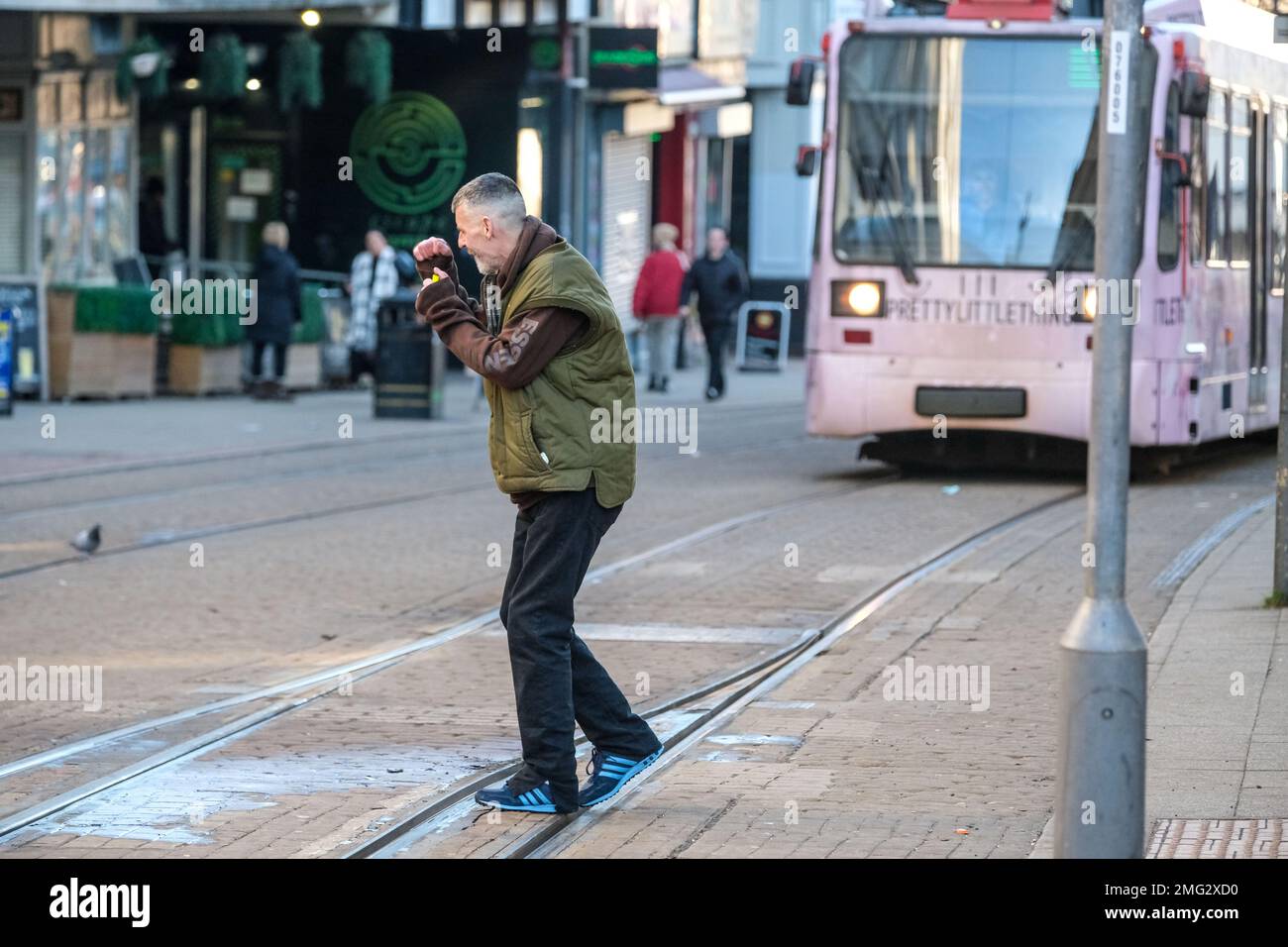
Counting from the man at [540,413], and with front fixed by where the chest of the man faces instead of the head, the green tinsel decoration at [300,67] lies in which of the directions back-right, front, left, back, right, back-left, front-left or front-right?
right

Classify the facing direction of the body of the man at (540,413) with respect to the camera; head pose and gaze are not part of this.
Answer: to the viewer's left

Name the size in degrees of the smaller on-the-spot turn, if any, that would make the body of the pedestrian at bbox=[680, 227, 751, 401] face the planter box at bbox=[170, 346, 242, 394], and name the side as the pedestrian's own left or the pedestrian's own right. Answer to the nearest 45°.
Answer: approximately 45° to the pedestrian's own right

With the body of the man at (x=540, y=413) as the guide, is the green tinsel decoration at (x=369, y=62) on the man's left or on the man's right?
on the man's right

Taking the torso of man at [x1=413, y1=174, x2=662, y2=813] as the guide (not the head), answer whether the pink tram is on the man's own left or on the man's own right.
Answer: on the man's own right

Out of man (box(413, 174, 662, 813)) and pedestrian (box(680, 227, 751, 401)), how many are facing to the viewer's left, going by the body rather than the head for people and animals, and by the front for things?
1

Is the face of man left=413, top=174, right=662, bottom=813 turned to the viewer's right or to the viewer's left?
to the viewer's left

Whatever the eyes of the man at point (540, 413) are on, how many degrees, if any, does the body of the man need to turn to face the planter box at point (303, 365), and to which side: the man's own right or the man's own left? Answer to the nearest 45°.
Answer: approximately 90° to the man's own right

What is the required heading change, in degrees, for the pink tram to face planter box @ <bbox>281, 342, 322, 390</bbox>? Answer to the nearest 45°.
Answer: approximately 135° to its right

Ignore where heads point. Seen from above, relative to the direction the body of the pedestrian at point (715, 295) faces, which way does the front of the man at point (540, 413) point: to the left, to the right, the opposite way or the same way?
to the right

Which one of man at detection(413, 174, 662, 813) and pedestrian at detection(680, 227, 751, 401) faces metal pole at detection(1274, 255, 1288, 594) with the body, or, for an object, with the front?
the pedestrian

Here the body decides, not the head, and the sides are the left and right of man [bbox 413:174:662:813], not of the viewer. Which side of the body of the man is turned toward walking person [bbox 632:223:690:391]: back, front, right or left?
right

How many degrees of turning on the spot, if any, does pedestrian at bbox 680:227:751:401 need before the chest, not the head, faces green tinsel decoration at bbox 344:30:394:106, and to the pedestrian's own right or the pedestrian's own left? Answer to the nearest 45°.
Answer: approximately 90° to the pedestrian's own right

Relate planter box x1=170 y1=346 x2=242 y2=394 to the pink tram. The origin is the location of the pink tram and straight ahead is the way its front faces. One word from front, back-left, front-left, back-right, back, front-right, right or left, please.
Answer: back-right
